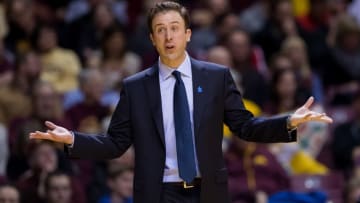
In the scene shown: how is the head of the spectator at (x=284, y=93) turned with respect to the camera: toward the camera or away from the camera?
toward the camera

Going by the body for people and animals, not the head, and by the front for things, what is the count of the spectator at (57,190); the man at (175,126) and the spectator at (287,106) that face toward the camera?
3

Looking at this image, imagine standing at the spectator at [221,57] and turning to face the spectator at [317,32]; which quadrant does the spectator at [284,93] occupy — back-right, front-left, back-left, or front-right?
front-right

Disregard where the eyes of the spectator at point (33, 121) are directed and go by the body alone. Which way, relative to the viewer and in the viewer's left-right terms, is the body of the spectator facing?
facing the viewer

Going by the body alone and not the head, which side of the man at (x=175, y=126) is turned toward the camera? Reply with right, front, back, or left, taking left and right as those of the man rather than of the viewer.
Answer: front

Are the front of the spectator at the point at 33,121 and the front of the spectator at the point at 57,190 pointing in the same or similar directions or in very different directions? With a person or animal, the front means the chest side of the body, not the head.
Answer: same or similar directions

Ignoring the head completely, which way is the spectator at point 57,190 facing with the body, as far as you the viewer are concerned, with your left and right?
facing the viewer

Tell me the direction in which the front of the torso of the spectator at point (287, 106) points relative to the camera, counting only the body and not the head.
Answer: toward the camera

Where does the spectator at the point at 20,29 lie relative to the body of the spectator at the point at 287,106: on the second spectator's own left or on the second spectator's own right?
on the second spectator's own right

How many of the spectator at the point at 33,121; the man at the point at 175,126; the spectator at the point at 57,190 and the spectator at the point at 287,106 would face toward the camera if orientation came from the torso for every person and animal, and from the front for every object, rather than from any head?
4

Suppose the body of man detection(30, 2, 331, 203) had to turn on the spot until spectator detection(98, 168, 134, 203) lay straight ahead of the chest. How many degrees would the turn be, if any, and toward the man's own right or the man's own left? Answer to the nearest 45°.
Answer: approximately 180°

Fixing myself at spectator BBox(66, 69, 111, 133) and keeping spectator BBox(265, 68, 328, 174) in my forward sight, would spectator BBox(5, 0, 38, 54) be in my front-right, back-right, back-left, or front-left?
back-left

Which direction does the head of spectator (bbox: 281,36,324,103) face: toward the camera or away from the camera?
toward the camera
